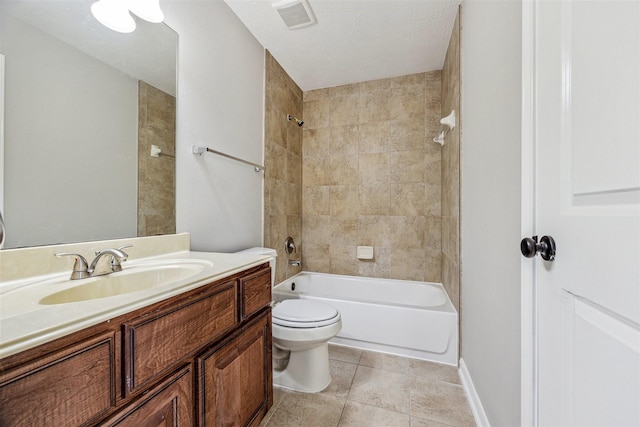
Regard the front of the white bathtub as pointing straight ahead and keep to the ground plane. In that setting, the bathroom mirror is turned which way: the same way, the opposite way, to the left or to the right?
to the left

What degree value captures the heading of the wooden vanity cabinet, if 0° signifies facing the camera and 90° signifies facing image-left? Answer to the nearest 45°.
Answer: approximately 315°

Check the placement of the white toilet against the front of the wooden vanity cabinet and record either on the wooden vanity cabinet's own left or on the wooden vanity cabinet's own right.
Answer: on the wooden vanity cabinet's own left

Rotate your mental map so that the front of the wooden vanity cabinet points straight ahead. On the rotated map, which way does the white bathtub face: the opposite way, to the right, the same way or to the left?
to the right

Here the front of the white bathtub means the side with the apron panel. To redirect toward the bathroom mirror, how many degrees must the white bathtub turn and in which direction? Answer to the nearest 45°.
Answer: approximately 45° to its right

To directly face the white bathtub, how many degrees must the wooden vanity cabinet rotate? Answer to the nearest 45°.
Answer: approximately 45° to its left
